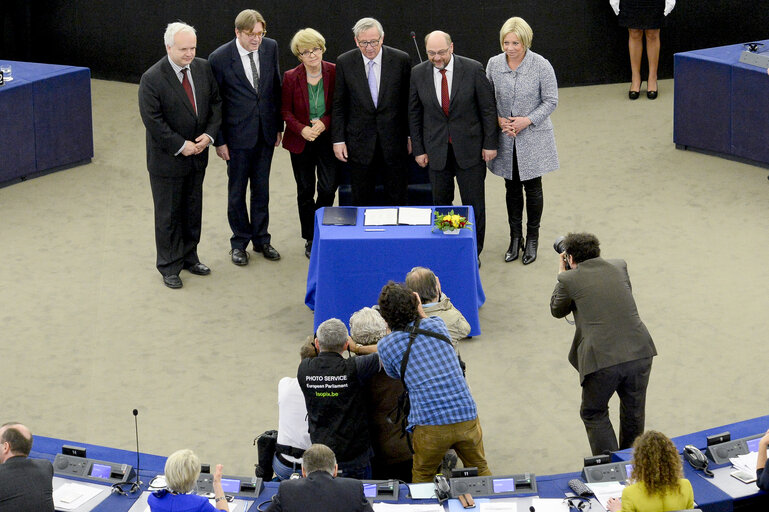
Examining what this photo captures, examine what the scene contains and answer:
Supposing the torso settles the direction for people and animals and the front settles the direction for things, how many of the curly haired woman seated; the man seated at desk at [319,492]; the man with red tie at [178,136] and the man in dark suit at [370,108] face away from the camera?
2

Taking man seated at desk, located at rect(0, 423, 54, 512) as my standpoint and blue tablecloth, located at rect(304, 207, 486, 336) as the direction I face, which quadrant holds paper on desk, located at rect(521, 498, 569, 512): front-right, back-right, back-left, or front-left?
front-right

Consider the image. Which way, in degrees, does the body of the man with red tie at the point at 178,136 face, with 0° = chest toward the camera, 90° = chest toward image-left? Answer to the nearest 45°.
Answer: approximately 315°

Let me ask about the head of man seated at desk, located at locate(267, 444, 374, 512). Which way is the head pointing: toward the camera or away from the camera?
away from the camera

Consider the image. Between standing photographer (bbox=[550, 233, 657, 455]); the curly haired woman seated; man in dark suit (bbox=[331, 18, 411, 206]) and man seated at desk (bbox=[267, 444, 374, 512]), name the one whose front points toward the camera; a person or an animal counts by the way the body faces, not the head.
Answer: the man in dark suit

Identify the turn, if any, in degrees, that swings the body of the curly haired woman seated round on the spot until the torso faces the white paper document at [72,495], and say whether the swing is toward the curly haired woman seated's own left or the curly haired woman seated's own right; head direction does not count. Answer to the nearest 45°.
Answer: approximately 90° to the curly haired woman seated's own left

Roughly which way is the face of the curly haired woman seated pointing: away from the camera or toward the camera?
away from the camera

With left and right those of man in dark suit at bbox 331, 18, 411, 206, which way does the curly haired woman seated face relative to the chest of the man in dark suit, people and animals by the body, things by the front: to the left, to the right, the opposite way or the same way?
the opposite way

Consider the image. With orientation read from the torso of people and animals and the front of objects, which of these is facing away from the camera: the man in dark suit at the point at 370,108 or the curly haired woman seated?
the curly haired woman seated

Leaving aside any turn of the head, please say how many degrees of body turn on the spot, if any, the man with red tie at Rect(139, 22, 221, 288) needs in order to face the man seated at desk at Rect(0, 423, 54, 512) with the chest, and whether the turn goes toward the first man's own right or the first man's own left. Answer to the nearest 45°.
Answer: approximately 45° to the first man's own right

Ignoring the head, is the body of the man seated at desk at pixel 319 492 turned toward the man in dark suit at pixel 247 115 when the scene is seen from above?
yes

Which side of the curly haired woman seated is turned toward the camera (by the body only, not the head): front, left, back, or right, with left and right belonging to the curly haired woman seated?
back

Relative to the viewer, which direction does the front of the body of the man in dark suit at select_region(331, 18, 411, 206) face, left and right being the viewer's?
facing the viewer

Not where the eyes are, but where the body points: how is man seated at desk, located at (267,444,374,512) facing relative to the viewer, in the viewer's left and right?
facing away from the viewer

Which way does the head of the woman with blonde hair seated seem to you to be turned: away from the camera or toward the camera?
away from the camera

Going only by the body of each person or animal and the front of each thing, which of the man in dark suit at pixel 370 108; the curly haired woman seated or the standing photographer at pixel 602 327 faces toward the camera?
the man in dark suit
